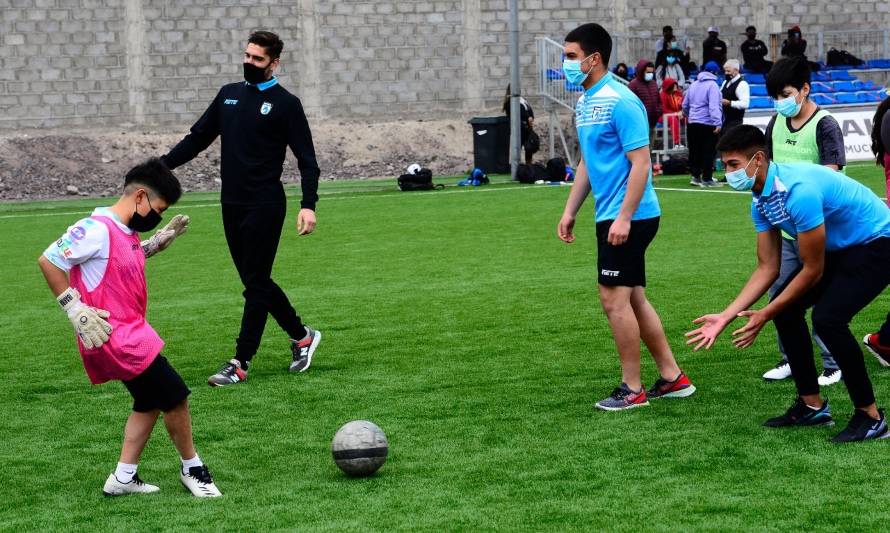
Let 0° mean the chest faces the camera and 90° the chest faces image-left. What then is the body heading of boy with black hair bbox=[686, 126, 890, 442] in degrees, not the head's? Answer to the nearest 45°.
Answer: approximately 45°

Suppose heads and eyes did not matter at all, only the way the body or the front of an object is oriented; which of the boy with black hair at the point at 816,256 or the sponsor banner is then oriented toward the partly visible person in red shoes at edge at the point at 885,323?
the sponsor banner

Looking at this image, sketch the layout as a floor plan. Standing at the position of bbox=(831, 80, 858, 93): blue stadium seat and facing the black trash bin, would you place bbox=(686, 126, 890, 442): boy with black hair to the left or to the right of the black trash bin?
left

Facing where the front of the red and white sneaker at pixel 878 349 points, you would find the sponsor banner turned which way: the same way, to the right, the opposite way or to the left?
to the left

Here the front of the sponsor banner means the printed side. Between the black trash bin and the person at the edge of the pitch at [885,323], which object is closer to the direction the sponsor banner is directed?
the person at the edge of the pitch

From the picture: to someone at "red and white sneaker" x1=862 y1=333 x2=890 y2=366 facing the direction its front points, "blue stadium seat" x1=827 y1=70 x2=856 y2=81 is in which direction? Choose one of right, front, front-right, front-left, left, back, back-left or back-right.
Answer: right

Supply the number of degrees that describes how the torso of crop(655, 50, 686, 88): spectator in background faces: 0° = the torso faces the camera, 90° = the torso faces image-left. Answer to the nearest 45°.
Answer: approximately 0°

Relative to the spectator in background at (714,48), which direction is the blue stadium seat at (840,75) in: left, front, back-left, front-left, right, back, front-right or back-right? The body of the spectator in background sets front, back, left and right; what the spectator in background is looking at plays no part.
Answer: back-left
